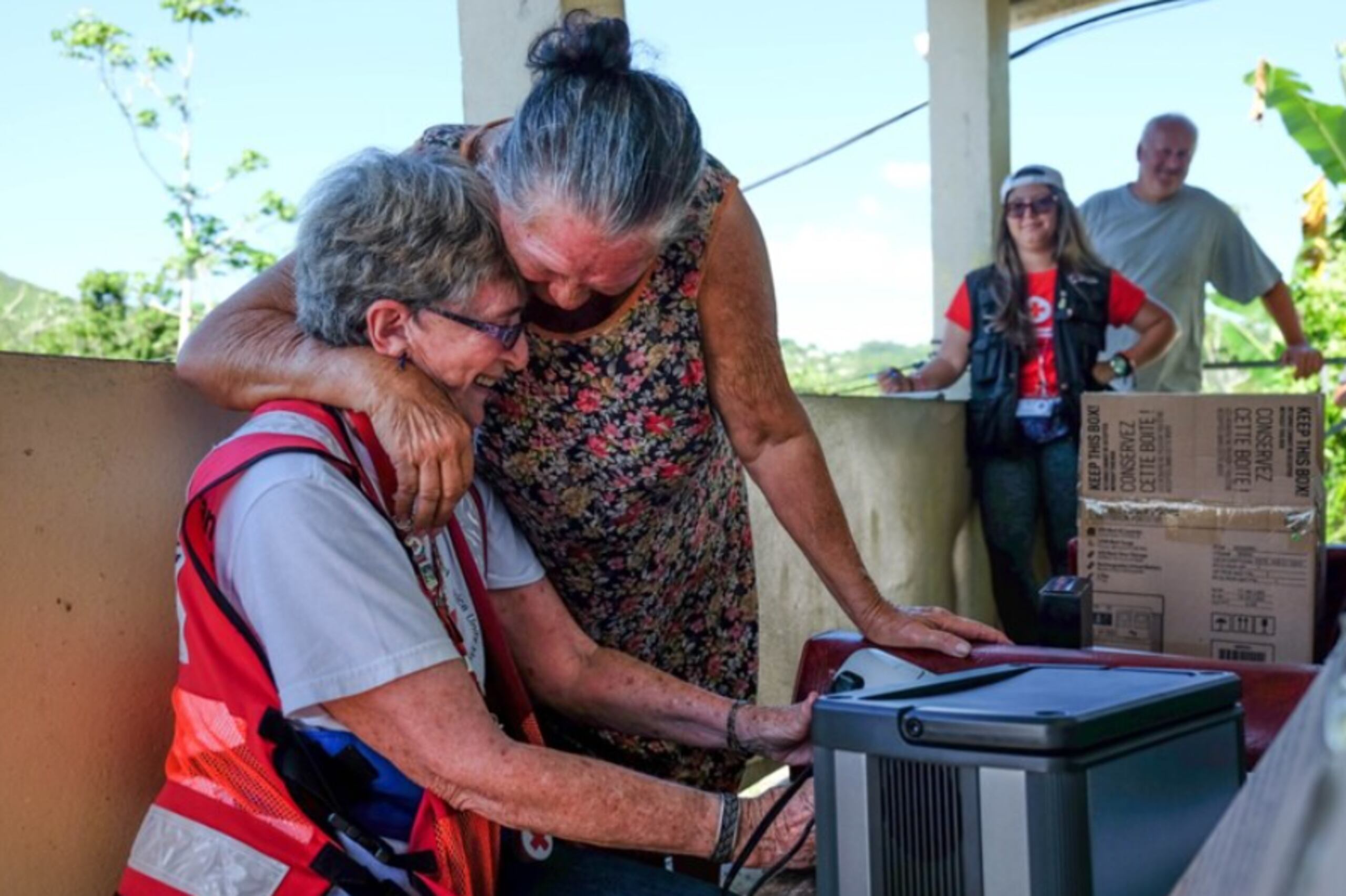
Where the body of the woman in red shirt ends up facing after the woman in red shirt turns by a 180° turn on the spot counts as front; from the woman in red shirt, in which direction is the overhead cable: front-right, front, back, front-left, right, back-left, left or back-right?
front

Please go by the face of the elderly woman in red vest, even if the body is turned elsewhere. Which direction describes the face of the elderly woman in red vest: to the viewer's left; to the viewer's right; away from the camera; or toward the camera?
to the viewer's right

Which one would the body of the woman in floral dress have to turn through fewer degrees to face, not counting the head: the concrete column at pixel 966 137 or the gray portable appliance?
the gray portable appliance

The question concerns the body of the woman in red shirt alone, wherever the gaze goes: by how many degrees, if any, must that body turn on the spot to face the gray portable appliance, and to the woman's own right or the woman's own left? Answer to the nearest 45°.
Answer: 0° — they already face it

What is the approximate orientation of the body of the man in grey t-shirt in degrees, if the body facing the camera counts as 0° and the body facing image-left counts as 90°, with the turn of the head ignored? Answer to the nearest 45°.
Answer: approximately 0°

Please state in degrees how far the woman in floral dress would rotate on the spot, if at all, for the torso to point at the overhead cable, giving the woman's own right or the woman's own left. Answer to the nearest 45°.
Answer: approximately 135° to the woman's own left

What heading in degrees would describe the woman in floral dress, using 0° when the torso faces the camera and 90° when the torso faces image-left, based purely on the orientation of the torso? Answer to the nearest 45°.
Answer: approximately 0°

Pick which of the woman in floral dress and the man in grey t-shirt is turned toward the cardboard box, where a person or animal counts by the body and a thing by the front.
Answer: the man in grey t-shirt
